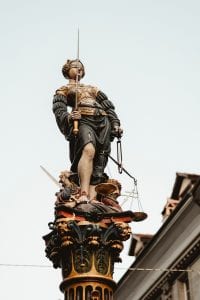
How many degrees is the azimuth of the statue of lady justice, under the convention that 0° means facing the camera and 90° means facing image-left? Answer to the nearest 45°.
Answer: approximately 0°
